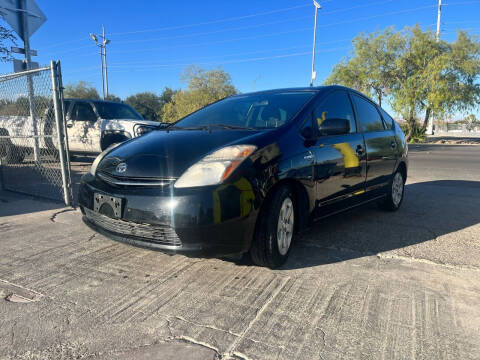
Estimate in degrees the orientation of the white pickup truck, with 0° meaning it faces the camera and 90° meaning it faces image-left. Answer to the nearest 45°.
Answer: approximately 315°

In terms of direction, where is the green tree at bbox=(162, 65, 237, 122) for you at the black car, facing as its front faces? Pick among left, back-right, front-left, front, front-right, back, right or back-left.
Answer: back-right

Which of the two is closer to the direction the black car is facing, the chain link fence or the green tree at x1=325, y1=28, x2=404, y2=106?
the chain link fence

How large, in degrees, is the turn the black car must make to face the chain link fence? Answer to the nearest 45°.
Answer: approximately 90° to its right

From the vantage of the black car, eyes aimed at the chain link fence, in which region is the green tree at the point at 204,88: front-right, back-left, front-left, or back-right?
front-right

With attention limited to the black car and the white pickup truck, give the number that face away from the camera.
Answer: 0

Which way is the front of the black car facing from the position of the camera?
facing the viewer and to the left of the viewer

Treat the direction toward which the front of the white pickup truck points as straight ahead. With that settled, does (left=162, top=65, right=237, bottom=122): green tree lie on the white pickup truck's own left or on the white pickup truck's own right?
on the white pickup truck's own left

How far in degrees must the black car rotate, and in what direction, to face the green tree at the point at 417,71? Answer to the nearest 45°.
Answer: approximately 180°

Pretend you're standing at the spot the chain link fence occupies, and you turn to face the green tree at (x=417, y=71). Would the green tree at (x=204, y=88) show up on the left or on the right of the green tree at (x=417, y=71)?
left

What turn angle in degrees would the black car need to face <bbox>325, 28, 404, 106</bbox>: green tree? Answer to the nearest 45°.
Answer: approximately 135° to its right

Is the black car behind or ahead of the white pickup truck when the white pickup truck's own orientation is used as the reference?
ahead

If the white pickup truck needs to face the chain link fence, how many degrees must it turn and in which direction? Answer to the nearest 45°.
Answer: approximately 90° to its right

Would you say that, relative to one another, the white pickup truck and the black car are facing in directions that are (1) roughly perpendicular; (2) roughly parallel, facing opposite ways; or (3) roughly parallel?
roughly perpendicular
